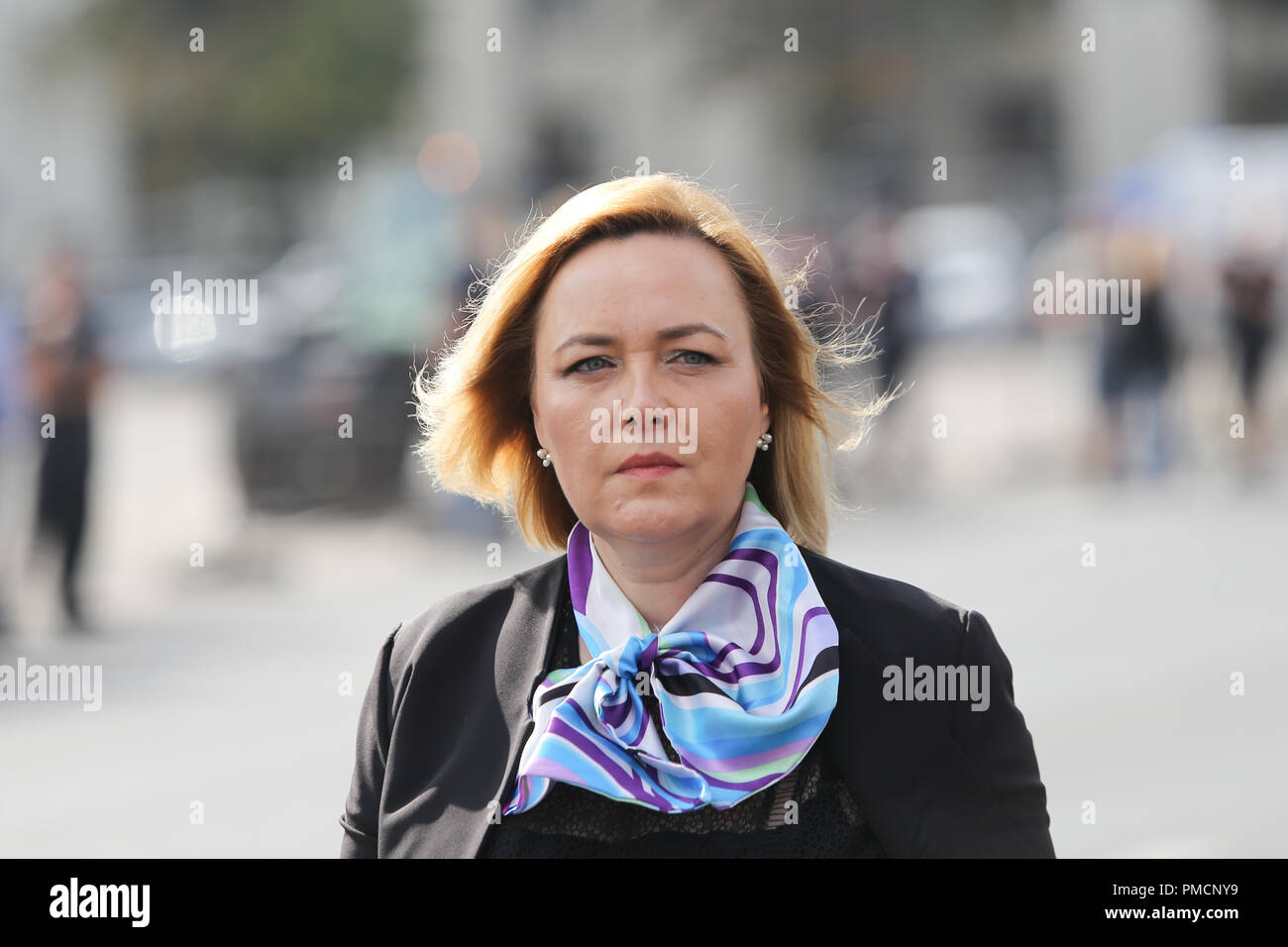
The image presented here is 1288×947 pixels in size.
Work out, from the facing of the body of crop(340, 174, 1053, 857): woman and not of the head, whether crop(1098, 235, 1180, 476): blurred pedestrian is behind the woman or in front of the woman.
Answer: behind

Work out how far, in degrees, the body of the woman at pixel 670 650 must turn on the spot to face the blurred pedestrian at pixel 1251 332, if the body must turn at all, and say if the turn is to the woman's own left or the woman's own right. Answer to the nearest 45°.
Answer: approximately 180°

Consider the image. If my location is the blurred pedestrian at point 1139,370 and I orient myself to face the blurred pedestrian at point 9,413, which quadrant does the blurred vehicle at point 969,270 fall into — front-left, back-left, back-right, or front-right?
back-right

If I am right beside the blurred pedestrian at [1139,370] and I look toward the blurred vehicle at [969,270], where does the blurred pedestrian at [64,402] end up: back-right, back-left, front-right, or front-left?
back-left

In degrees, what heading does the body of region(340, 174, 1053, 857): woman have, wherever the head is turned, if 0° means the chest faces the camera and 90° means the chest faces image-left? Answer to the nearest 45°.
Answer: approximately 0°

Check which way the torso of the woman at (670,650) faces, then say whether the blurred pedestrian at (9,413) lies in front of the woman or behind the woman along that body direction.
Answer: behind

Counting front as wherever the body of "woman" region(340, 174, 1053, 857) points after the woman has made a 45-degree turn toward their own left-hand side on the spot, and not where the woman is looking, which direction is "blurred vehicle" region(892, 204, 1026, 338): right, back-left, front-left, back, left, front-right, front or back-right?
back-left
